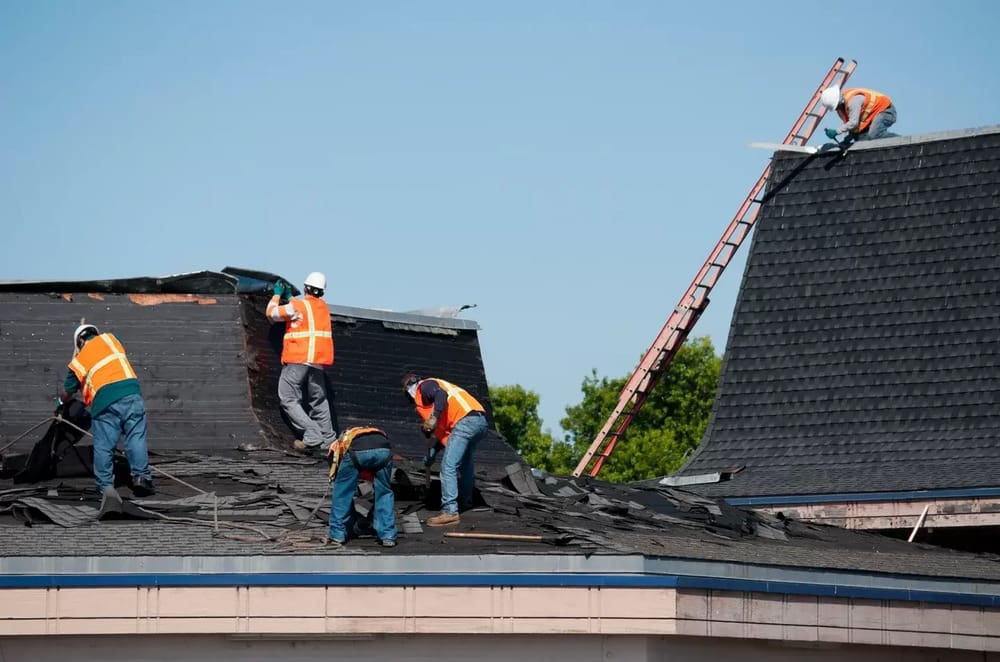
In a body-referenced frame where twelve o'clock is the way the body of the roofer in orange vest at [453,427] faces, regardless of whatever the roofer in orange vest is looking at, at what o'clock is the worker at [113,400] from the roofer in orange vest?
The worker is roughly at 12 o'clock from the roofer in orange vest.

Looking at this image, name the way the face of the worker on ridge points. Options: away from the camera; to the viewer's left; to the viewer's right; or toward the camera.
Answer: to the viewer's left

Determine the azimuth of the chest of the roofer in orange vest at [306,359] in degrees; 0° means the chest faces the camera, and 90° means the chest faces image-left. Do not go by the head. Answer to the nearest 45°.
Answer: approximately 135°

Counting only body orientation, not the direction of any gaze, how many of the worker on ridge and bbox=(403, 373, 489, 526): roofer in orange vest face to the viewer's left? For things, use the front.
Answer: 2

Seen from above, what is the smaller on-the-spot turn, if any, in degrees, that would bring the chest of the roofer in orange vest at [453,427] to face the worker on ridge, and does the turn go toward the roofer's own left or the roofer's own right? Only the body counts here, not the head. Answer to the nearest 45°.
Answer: approximately 135° to the roofer's own right

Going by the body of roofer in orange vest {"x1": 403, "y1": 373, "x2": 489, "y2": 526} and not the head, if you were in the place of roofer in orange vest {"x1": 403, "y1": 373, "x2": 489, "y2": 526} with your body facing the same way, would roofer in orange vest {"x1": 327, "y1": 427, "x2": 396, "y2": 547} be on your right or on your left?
on your left

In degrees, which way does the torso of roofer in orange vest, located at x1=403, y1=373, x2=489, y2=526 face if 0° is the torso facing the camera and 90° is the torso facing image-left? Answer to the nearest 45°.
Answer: approximately 90°

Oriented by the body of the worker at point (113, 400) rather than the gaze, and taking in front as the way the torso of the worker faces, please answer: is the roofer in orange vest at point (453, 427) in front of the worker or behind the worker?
behind

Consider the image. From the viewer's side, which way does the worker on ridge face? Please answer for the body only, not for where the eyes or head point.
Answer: to the viewer's left

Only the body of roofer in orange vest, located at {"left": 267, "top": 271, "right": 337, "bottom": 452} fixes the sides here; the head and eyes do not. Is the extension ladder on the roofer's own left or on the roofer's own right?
on the roofer's own right

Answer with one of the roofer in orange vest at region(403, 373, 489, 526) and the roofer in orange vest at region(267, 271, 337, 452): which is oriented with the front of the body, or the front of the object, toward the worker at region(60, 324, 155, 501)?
the roofer in orange vest at region(403, 373, 489, 526)

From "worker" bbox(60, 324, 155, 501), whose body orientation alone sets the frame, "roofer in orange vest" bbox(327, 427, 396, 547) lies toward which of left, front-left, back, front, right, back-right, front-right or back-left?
back
